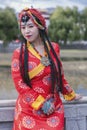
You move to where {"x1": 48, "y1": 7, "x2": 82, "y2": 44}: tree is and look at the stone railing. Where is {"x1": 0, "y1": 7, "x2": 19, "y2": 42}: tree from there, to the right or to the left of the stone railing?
right

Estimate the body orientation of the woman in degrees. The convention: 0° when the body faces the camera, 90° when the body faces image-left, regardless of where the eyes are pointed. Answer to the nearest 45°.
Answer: approximately 0°

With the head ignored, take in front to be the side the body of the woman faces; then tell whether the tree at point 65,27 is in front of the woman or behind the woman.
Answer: behind

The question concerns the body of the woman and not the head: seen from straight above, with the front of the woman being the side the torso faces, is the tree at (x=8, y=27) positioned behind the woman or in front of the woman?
behind

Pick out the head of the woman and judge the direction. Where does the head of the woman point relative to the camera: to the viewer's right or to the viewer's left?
to the viewer's left
